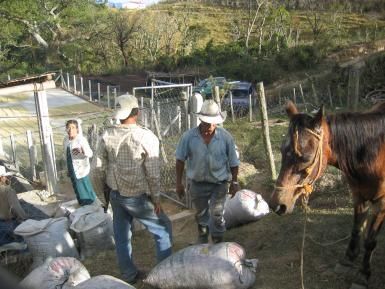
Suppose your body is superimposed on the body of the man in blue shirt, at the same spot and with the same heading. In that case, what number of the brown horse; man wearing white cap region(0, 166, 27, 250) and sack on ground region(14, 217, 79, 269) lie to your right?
2

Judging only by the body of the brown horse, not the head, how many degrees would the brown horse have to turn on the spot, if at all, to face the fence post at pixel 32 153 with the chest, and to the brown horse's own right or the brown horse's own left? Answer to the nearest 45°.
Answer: approximately 90° to the brown horse's own right

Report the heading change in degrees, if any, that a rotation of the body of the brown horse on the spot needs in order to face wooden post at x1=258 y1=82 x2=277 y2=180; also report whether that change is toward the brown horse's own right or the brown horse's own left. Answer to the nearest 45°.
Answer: approximately 135° to the brown horse's own right

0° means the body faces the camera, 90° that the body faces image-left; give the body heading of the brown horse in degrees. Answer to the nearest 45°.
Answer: approximately 45°

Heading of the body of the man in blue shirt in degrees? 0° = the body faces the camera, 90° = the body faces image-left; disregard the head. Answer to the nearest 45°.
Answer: approximately 0°

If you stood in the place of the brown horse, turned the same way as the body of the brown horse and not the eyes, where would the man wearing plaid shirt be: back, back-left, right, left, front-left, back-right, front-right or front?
front-right

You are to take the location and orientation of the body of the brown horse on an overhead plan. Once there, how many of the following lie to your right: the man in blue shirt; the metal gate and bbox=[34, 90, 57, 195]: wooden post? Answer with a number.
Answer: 3

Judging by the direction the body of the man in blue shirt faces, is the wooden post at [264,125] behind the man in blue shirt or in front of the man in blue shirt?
behind

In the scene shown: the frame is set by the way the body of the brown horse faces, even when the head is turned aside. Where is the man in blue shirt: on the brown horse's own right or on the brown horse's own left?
on the brown horse's own right
